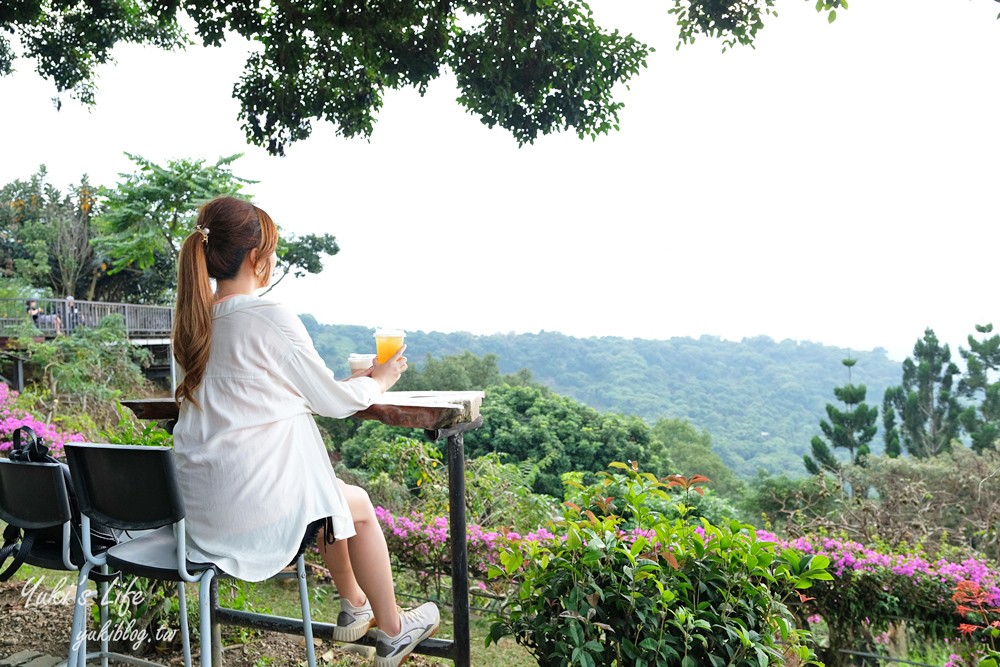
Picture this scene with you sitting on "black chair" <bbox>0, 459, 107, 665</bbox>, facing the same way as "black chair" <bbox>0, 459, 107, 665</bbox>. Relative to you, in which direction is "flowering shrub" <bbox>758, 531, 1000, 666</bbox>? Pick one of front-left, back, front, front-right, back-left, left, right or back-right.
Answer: front-right

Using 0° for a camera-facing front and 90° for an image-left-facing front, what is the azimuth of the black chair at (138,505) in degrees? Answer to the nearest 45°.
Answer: approximately 225°

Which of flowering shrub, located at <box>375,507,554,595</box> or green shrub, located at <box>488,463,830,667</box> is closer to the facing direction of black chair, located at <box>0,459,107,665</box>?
the flowering shrub

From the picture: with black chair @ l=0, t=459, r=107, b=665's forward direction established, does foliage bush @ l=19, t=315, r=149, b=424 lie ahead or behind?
ahead

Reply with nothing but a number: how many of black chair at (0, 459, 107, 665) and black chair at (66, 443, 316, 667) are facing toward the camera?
0

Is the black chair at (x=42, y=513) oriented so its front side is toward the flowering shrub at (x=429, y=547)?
yes

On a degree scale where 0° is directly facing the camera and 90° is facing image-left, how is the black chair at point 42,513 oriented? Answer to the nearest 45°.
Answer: approximately 225°

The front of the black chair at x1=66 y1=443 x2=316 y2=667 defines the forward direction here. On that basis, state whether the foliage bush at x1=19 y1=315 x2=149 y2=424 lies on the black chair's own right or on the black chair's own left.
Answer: on the black chair's own left

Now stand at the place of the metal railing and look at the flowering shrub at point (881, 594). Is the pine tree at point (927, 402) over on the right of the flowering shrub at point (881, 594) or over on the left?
left

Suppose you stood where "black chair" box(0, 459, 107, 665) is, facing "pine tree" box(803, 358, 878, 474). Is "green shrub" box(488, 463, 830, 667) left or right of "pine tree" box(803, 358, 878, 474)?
right

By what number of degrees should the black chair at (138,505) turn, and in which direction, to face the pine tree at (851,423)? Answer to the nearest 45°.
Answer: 0° — it already faces it

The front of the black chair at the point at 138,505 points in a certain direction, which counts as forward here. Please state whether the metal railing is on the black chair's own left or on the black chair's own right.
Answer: on the black chair's own left
